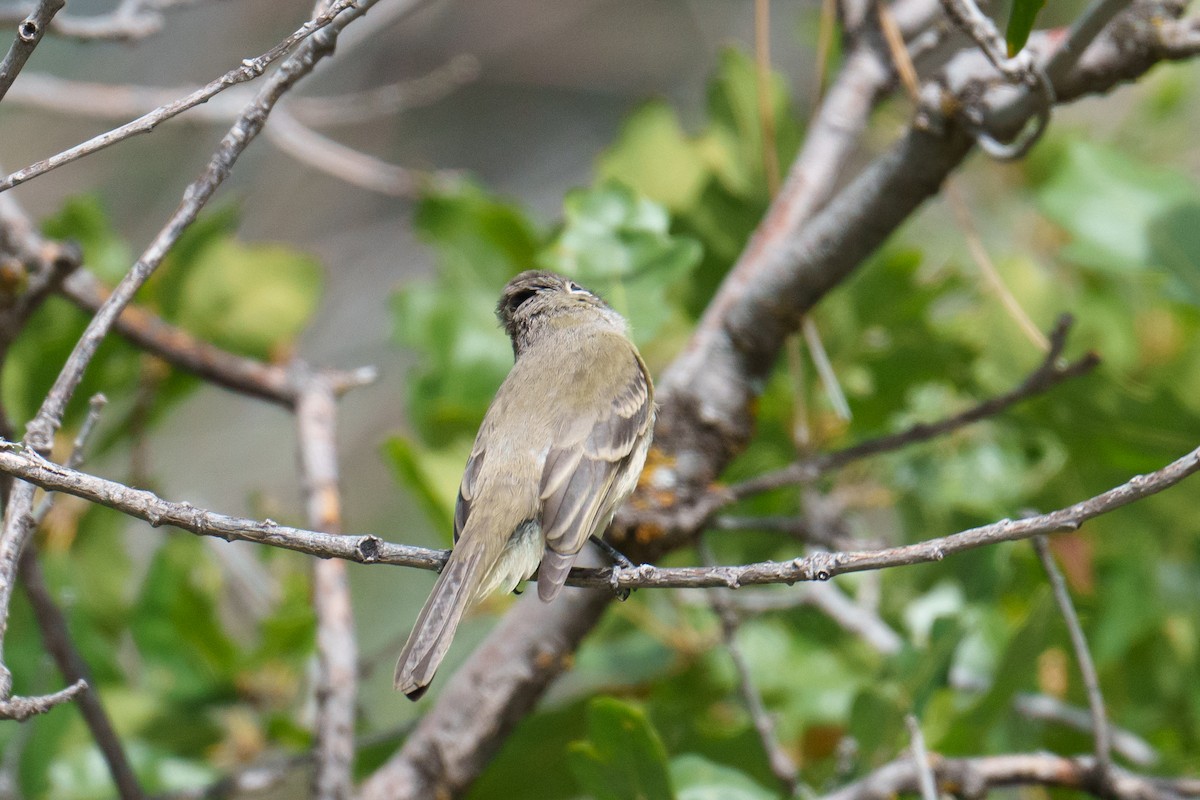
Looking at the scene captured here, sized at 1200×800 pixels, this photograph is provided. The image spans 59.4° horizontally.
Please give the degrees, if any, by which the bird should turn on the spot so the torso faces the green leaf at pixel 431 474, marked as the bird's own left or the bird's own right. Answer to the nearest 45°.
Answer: approximately 45° to the bird's own left

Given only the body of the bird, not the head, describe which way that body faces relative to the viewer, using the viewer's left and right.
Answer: facing away from the viewer and to the right of the viewer

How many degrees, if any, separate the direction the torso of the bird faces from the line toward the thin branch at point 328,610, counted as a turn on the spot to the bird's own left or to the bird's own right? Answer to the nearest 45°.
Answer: approximately 90° to the bird's own left

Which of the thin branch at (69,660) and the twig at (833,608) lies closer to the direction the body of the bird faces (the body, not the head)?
the twig
